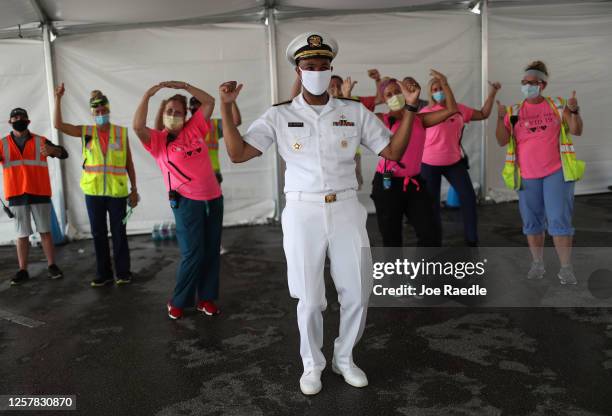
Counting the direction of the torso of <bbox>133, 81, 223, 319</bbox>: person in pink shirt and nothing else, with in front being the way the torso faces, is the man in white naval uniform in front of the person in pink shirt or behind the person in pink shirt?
in front

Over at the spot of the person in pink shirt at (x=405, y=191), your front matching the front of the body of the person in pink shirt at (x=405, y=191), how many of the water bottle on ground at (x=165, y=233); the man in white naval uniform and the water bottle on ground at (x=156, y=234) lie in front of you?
1

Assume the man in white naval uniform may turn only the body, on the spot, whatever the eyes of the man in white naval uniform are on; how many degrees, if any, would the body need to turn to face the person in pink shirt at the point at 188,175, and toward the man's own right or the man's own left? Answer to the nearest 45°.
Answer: approximately 135° to the man's own right

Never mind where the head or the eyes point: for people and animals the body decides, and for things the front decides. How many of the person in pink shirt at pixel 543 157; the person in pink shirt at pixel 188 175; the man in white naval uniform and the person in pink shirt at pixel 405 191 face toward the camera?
4

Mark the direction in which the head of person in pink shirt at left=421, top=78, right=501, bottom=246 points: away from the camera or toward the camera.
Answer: toward the camera

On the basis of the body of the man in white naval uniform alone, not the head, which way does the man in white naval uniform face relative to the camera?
toward the camera

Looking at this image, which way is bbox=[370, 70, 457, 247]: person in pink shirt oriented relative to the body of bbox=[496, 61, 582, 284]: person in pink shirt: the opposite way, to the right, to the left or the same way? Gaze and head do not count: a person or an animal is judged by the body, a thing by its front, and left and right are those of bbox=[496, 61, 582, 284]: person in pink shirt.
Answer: the same way

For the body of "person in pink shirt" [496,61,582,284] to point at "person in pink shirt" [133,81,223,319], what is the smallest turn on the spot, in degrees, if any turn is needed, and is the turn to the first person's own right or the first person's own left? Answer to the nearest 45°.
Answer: approximately 45° to the first person's own right

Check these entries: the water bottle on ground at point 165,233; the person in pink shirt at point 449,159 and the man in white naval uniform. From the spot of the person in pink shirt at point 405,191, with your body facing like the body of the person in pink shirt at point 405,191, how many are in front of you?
1

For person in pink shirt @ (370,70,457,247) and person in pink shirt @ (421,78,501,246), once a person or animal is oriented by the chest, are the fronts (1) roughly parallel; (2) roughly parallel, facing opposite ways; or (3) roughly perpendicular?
roughly parallel

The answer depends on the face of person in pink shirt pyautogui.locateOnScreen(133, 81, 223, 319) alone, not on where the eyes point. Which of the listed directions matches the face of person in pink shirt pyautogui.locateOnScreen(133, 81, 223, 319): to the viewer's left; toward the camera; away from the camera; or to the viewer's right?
toward the camera

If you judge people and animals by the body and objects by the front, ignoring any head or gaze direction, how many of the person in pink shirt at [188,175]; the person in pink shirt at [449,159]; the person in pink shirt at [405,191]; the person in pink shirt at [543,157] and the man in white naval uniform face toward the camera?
5

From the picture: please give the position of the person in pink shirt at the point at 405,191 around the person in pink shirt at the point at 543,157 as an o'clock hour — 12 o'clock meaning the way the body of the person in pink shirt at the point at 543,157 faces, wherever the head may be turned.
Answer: the person in pink shirt at the point at 405,191 is roughly at 2 o'clock from the person in pink shirt at the point at 543,157.

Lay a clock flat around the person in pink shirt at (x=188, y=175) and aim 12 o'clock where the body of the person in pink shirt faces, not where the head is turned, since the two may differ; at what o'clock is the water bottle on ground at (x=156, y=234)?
The water bottle on ground is roughly at 6 o'clock from the person in pink shirt.

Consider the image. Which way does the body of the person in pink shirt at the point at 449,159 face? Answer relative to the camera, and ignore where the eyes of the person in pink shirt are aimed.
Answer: toward the camera

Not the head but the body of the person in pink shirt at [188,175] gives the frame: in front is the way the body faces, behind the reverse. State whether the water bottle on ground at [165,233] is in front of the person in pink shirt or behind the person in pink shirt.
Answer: behind

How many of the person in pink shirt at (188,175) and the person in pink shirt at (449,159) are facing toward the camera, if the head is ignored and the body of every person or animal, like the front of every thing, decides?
2

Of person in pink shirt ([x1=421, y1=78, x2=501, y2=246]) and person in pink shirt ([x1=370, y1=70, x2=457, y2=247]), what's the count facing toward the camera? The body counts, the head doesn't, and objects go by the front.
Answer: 2
